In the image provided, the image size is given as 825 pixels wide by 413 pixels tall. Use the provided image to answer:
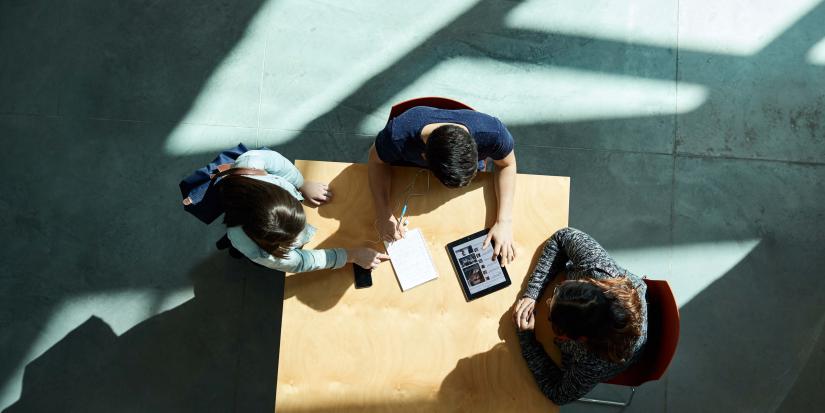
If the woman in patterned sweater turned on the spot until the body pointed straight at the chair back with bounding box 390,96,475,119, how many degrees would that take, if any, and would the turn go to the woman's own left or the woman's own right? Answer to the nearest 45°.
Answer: approximately 45° to the woman's own right

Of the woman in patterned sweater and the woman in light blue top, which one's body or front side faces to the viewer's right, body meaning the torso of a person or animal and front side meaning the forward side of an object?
the woman in light blue top

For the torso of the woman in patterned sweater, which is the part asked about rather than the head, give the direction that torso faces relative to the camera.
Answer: to the viewer's left

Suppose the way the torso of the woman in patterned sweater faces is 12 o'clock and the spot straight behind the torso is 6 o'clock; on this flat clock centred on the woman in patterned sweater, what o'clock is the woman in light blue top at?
The woman in light blue top is roughly at 12 o'clock from the woman in patterned sweater.

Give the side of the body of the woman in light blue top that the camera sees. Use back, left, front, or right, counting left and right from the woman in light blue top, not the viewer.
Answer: right

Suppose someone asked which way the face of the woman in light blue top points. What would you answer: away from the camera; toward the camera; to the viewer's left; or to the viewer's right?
to the viewer's right

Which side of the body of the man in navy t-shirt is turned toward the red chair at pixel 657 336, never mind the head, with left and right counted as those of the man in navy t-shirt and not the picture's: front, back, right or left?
left

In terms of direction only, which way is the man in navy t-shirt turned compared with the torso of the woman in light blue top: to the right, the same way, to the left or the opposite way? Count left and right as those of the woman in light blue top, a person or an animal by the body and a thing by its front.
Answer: to the right

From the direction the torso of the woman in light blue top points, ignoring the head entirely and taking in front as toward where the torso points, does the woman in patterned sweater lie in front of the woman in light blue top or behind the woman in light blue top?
in front

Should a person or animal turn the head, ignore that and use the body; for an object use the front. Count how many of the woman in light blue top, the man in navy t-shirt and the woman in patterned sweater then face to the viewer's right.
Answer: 1
